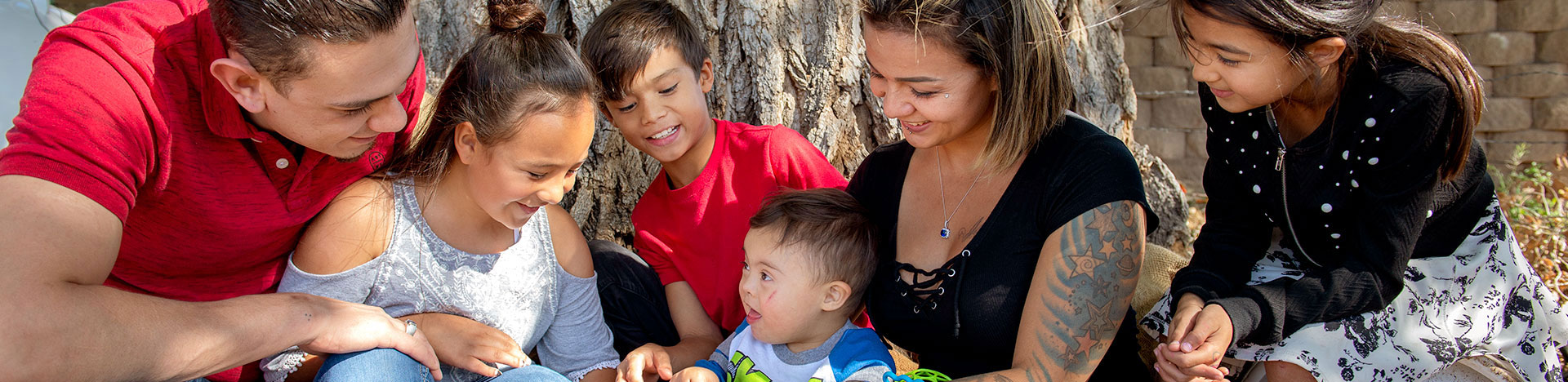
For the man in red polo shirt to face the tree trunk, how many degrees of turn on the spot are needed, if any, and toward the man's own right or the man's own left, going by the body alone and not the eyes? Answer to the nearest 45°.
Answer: approximately 45° to the man's own left

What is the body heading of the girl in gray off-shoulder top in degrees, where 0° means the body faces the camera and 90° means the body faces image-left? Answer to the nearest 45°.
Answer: approximately 315°

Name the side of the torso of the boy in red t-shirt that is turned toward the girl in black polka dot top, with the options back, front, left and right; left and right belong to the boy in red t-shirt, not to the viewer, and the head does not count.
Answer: left

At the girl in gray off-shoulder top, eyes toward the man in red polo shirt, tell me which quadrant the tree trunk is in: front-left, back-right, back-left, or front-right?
back-right

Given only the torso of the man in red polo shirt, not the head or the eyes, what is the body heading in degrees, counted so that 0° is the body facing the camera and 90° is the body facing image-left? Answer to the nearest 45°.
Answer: approximately 315°

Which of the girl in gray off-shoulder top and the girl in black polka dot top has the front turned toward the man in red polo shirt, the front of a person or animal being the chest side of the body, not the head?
the girl in black polka dot top

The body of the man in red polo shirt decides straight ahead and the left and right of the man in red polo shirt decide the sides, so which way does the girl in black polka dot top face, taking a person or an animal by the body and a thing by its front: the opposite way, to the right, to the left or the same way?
the opposite way

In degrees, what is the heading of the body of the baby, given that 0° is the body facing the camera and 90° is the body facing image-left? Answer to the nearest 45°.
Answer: approximately 45°
